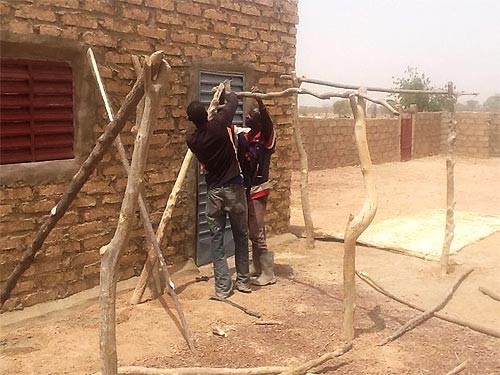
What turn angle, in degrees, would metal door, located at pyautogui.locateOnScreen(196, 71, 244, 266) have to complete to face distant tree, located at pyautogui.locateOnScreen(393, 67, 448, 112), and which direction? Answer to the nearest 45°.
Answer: approximately 90° to its left

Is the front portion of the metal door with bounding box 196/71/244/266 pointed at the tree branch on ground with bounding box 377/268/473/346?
yes

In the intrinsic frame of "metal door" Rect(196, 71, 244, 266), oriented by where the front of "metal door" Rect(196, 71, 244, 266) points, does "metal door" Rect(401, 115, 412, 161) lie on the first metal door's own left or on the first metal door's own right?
on the first metal door's own left

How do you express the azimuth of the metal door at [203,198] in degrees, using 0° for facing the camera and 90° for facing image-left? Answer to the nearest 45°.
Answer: approximately 315°

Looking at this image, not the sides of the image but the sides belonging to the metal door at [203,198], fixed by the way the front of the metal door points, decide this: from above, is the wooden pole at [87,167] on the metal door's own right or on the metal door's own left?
on the metal door's own right

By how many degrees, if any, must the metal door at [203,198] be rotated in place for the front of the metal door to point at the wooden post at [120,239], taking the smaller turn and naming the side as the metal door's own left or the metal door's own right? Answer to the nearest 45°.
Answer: approximately 45° to the metal door's own right

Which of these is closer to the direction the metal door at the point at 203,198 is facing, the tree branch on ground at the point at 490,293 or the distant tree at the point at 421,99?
the tree branch on ground

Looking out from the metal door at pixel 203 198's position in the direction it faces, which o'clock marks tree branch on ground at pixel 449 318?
The tree branch on ground is roughly at 12 o'clock from the metal door.
